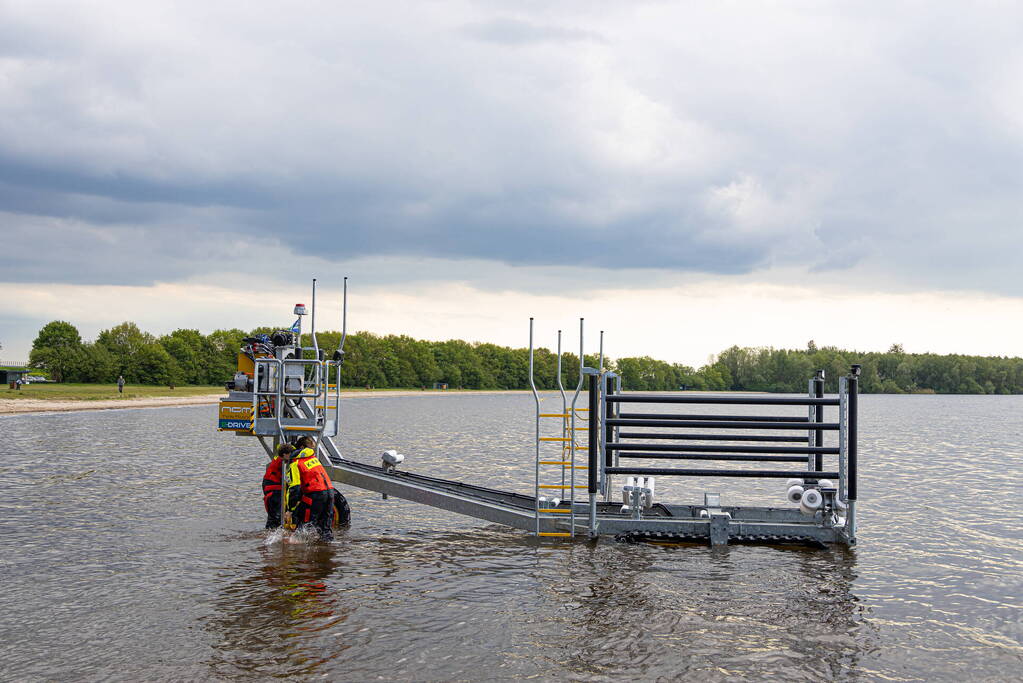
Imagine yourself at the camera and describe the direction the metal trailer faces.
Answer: facing to the left of the viewer
